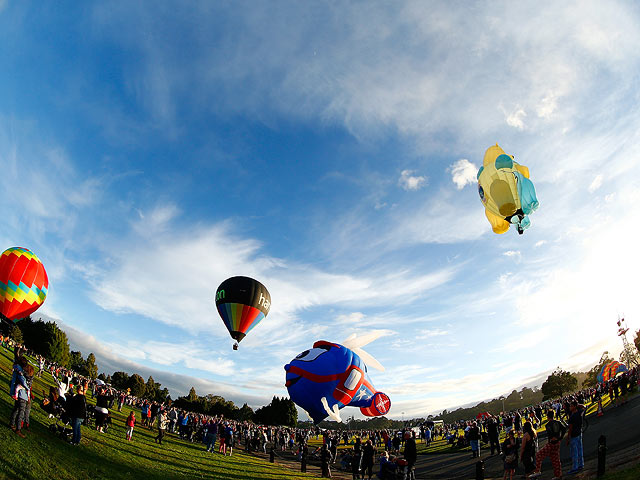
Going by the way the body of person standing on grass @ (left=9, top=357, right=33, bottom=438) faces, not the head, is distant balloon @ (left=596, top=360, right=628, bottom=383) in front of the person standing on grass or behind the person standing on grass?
in front

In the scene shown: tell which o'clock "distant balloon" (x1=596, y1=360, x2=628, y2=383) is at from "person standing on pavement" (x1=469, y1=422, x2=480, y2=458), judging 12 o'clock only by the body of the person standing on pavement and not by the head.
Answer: The distant balloon is roughly at 1 o'clock from the person standing on pavement.

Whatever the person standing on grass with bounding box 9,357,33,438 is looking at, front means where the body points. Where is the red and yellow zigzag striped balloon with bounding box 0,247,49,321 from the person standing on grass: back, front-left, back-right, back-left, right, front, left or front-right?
left

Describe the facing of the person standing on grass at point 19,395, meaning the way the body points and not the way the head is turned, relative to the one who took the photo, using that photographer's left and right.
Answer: facing to the right of the viewer

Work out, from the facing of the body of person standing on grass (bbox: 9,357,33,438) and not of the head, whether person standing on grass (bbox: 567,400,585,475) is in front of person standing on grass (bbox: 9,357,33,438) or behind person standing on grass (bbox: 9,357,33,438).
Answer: in front

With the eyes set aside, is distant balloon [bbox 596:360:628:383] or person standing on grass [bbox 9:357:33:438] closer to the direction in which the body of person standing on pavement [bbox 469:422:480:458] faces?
the distant balloon

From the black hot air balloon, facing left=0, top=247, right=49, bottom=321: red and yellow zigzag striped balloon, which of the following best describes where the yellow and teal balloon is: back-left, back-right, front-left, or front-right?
back-left

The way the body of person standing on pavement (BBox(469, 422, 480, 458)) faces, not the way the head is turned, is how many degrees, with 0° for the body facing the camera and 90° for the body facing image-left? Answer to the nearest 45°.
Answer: approximately 180°

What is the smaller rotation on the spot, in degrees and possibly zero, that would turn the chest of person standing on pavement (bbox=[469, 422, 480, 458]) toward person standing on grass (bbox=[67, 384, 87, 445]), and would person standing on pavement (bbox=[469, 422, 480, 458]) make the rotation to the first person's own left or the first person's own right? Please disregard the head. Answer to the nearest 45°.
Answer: approximately 135° to the first person's own left

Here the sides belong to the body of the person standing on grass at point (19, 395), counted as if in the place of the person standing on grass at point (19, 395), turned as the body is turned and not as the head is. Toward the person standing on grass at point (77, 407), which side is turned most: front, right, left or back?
front

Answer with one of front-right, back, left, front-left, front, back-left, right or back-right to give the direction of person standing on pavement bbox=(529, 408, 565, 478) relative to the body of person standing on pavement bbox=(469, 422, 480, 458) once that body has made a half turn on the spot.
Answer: front
